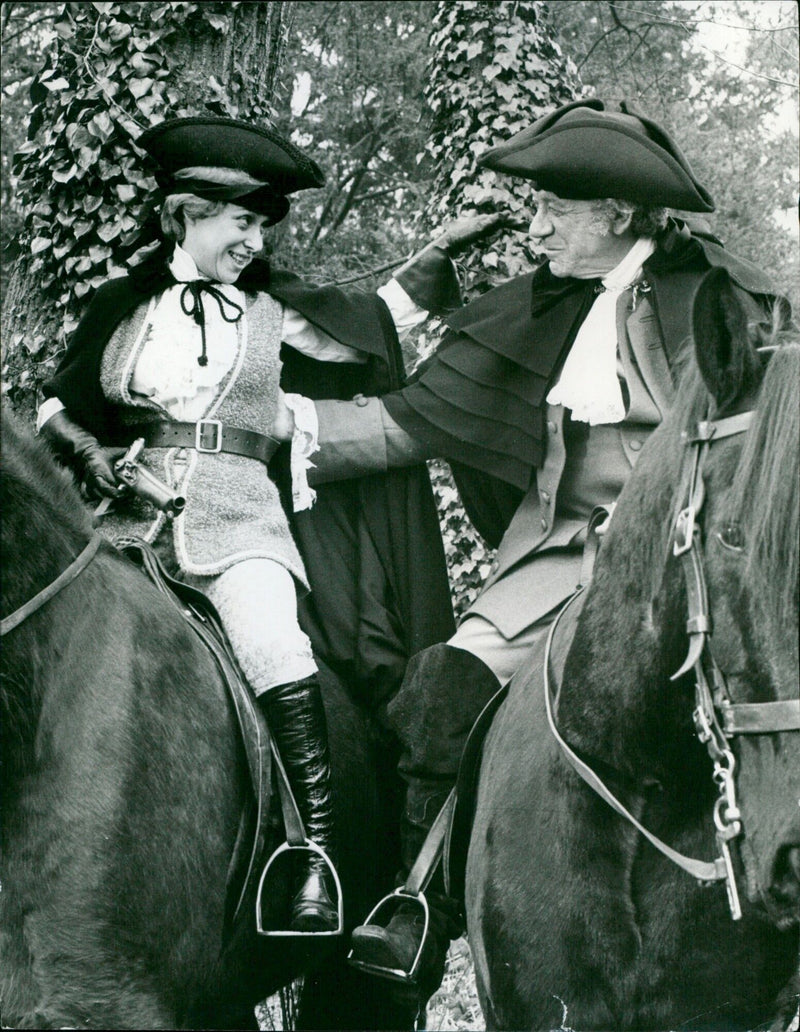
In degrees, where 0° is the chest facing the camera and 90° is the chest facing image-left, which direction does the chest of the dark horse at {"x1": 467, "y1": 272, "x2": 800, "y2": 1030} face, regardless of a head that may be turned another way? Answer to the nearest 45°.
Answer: approximately 315°

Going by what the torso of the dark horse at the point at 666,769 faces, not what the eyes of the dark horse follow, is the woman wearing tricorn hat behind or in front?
behind

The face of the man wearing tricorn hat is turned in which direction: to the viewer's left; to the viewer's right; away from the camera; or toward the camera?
to the viewer's left

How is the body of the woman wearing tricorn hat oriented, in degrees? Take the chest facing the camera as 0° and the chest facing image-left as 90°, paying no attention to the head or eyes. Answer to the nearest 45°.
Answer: approximately 0°
